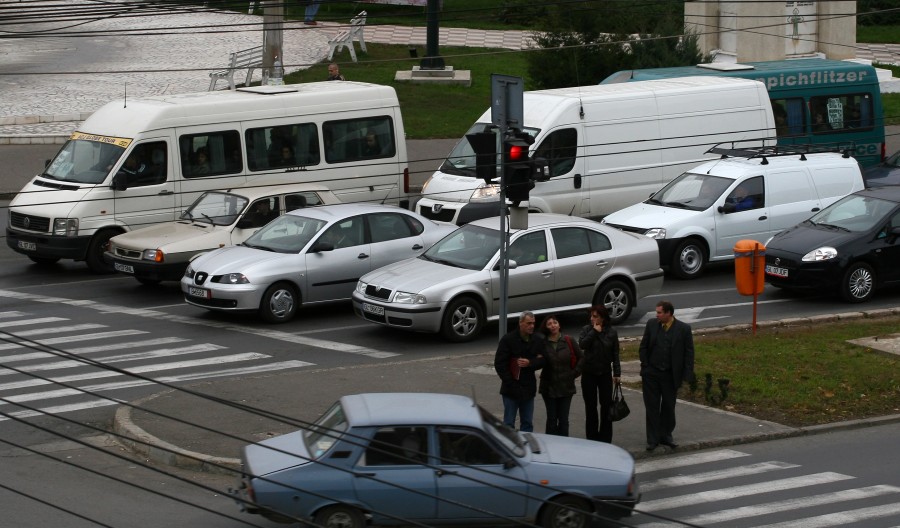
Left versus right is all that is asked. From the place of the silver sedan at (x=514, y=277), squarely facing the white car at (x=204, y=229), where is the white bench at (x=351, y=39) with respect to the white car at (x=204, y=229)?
right

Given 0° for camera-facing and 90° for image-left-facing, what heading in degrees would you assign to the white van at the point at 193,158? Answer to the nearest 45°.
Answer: approximately 45°

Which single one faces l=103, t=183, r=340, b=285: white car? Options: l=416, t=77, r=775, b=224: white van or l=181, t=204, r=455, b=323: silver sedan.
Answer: the white van

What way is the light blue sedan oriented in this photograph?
to the viewer's right

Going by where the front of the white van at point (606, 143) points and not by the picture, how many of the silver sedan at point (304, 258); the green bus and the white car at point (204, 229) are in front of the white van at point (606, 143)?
2

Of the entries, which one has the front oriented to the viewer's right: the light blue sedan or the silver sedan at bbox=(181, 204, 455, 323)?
the light blue sedan

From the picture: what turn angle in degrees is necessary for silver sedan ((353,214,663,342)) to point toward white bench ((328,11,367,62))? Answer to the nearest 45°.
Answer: approximately 135° to its right

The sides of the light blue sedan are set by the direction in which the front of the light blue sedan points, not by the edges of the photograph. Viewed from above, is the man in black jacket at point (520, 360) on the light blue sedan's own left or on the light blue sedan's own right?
on the light blue sedan's own left
